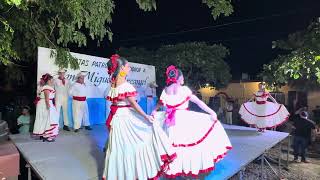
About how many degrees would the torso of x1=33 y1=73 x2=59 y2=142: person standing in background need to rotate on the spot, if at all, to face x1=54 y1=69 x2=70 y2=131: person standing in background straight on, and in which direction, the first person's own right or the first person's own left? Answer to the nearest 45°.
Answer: approximately 90° to the first person's own left

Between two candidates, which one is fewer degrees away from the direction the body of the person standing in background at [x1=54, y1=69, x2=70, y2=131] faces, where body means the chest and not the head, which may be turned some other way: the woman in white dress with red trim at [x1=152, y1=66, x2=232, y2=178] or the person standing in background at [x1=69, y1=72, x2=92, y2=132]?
the woman in white dress with red trim

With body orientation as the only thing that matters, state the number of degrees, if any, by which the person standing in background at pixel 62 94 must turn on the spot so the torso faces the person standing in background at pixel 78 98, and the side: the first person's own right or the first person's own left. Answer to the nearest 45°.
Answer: approximately 90° to the first person's own left

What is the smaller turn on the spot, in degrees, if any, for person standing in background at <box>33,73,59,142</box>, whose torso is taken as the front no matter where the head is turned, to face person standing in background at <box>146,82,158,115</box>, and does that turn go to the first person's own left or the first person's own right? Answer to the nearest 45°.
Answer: approximately 45° to the first person's own left

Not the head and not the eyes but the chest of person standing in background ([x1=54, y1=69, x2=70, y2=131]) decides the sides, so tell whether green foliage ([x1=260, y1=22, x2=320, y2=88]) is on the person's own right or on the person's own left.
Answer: on the person's own left
